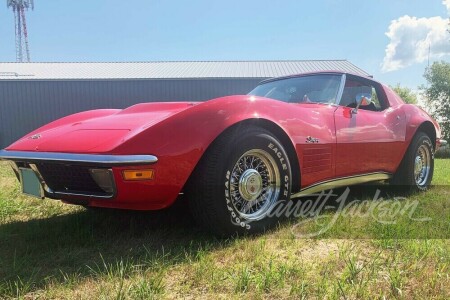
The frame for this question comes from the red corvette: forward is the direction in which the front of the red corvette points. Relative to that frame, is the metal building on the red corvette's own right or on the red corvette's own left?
on the red corvette's own right

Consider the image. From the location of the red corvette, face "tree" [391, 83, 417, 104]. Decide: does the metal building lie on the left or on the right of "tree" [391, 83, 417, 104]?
left

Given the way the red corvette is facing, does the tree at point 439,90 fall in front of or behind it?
behind

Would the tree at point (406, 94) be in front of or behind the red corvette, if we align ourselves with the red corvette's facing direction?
behind

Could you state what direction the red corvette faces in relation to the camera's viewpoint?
facing the viewer and to the left of the viewer
